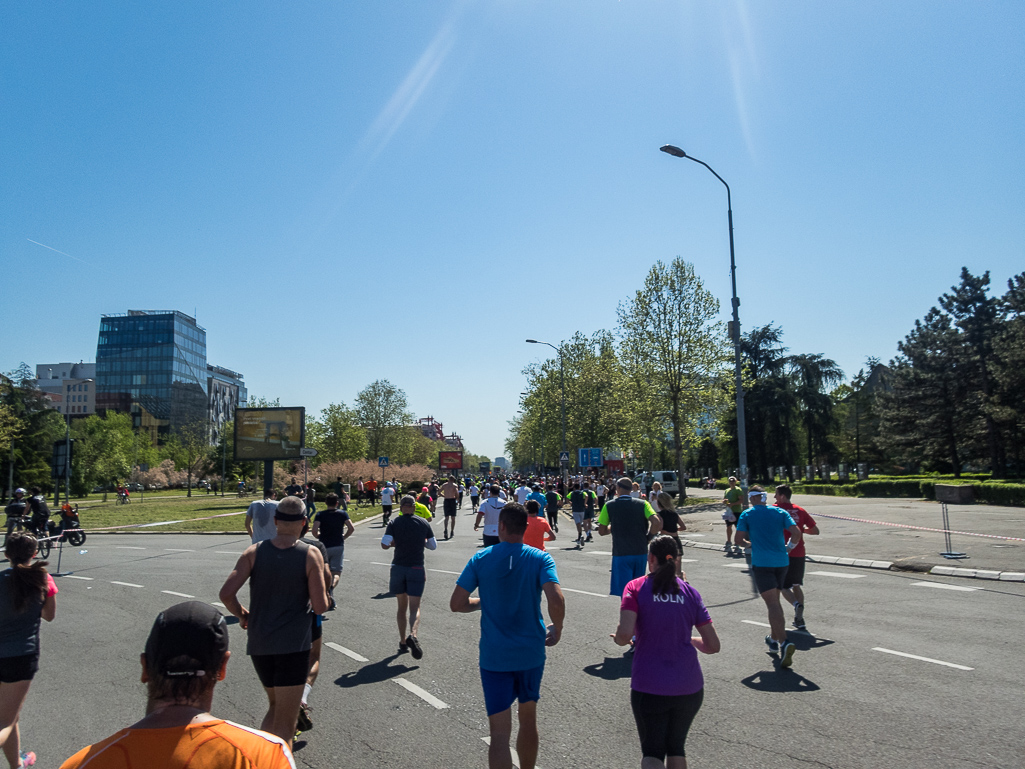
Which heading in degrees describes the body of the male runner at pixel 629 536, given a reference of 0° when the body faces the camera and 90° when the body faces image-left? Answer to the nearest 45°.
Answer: approximately 180°

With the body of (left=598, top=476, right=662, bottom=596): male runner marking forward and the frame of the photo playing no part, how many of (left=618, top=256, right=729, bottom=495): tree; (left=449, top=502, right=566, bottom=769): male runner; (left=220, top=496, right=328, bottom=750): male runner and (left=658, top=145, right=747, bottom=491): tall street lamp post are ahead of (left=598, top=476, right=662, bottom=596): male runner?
2

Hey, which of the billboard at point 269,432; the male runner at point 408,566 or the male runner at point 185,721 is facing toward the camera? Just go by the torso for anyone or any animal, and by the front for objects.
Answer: the billboard

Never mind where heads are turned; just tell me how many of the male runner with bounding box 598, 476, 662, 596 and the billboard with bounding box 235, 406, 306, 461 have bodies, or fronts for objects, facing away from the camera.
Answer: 1

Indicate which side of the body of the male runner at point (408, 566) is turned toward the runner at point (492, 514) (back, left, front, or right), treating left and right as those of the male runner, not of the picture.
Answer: front

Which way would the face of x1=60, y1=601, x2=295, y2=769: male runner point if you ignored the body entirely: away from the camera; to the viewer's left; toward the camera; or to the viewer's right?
away from the camera

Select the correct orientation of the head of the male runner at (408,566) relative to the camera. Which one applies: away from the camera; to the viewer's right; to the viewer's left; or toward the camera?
away from the camera

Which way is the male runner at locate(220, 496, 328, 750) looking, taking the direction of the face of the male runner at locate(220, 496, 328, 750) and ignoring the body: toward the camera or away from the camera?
away from the camera

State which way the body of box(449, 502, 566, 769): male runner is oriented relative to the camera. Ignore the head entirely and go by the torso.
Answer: away from the camera

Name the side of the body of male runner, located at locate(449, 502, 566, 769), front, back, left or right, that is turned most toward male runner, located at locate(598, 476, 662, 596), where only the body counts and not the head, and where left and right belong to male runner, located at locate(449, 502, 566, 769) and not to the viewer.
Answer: front

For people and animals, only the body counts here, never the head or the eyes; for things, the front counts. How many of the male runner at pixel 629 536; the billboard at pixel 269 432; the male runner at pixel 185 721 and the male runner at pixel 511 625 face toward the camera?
1

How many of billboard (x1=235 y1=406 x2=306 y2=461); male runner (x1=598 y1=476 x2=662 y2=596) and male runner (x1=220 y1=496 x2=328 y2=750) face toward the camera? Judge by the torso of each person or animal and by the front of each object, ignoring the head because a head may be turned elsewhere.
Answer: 1

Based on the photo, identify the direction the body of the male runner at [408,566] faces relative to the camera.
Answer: away from the camera

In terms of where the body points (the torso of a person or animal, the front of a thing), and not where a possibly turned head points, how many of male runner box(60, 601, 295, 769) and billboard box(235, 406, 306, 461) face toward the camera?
1

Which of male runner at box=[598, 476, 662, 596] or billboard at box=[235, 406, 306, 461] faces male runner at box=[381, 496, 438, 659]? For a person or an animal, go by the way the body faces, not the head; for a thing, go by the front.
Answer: the billboard

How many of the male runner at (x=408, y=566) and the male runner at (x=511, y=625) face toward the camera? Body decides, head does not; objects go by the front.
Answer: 0

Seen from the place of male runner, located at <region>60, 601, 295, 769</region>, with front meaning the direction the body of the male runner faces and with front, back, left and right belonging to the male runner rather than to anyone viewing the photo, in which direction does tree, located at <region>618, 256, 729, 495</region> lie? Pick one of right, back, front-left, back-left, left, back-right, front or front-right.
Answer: front-right
